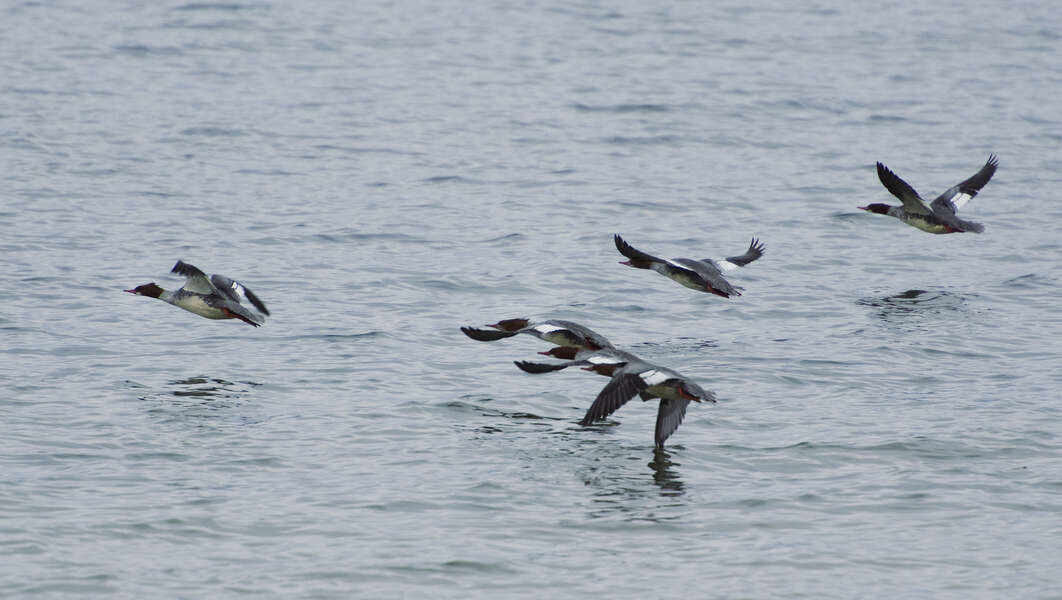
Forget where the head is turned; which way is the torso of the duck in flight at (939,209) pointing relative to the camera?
to the viewer's left

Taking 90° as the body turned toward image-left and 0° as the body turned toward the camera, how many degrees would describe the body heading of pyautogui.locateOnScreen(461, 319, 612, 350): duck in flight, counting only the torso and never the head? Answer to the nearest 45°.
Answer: approximately 90°

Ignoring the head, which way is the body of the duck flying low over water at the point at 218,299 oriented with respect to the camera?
to the viewer's left

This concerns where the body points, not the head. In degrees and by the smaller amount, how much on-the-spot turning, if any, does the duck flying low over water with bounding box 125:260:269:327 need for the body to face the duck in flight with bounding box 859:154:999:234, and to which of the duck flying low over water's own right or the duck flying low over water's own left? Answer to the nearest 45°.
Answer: approximately 180°

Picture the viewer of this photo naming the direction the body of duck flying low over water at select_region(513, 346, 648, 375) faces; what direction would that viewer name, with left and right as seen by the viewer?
facing to the left of the viewer

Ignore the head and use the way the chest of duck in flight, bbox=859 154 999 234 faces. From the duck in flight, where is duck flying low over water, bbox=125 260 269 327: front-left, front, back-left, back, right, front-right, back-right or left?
front-left

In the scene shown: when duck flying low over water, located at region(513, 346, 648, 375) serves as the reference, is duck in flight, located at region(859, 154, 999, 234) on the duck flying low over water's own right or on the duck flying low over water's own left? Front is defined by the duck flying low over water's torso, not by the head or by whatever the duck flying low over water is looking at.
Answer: on the duck flying low over water's own right

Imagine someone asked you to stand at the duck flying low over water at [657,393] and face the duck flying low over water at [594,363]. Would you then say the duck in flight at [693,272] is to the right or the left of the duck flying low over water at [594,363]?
right

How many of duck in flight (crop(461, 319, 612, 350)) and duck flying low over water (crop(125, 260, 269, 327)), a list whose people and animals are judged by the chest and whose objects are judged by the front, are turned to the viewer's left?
2

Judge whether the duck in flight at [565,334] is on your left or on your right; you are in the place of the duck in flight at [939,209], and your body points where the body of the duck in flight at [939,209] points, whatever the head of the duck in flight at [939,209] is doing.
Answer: on your left

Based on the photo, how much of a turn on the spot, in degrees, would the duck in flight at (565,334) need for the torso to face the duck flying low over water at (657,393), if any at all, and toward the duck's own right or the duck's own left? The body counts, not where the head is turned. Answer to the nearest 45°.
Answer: approximately 135° to the duck's own left
